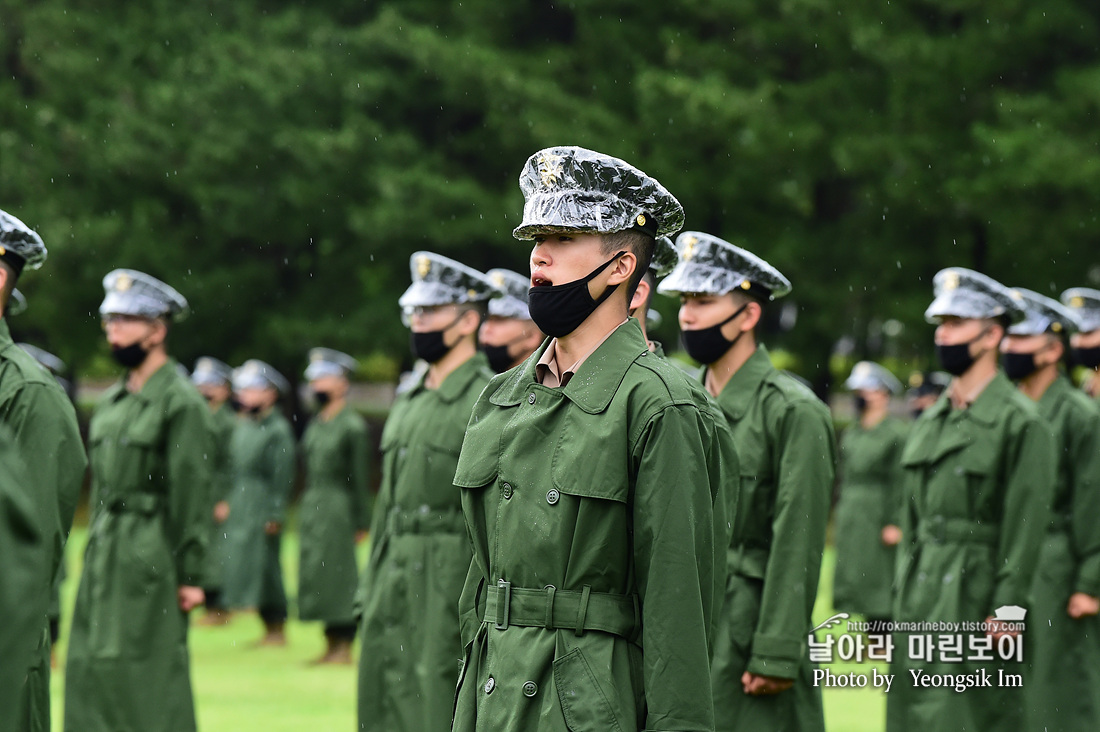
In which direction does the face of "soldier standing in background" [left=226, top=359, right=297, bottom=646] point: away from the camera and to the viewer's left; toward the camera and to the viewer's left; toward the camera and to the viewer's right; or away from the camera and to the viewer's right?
toward the camera and to the viewer's left

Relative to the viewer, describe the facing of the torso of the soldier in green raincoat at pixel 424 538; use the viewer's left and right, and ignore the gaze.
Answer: facing the viewer and to the left of the viewer

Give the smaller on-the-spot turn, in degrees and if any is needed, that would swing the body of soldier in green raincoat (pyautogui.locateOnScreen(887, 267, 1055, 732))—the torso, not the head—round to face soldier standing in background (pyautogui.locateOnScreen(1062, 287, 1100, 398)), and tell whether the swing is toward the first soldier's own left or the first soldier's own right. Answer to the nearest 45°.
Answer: approximately 135° to the first soldier's own right

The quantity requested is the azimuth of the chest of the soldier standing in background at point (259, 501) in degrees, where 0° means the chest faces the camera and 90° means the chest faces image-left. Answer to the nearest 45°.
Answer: approximately 45°

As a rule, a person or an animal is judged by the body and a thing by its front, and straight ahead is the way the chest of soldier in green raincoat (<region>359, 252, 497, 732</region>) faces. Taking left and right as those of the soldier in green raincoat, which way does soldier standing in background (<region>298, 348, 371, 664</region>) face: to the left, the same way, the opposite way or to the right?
the same way

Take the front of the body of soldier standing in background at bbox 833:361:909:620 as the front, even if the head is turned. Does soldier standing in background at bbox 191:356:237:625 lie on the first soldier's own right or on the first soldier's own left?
on the first soldier's own right

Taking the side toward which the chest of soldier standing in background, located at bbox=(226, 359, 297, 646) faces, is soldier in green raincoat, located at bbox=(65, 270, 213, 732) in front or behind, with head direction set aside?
in front

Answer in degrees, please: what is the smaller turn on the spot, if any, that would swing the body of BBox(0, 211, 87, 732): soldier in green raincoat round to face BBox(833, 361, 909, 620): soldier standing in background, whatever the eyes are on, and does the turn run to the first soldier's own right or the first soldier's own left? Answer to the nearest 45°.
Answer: approximately 180°

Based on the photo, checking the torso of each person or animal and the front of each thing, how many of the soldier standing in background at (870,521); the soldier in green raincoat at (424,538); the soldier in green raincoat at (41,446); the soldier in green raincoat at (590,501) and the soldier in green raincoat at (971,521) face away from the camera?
0

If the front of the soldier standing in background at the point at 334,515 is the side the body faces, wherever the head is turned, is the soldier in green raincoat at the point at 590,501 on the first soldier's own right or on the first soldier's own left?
on the first soldier's own left

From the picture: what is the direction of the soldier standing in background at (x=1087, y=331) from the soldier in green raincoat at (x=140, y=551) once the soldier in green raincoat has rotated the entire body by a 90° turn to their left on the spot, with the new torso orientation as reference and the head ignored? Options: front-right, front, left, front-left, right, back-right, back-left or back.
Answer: front-left

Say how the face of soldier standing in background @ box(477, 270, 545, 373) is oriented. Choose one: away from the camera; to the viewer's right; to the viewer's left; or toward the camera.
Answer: to the viewer's left

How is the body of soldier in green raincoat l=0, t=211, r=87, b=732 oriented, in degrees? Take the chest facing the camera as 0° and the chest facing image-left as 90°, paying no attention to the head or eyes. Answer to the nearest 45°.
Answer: approximately 45°

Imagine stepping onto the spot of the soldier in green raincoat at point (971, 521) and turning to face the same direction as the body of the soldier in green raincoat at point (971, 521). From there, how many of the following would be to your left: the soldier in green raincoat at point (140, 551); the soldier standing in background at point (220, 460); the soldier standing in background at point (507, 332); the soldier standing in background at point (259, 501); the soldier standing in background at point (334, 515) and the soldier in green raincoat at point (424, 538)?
0

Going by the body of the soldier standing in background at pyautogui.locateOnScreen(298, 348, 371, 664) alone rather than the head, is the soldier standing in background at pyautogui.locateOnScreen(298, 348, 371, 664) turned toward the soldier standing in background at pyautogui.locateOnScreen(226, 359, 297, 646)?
no

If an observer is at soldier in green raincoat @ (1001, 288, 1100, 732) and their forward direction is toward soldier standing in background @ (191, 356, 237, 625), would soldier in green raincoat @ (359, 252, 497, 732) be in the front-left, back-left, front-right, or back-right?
front-left

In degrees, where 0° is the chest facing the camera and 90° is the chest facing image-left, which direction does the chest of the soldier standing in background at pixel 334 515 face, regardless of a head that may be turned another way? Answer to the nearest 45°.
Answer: approximately 45°

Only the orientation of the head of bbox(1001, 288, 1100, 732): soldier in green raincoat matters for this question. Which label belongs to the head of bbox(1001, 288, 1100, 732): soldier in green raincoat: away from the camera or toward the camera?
toward the camera

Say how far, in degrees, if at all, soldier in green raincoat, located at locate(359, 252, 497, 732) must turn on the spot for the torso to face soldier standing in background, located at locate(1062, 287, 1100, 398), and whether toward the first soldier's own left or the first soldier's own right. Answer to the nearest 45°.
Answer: approximately 180°

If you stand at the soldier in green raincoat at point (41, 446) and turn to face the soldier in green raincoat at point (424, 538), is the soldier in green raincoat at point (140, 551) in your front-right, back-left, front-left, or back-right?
front-left

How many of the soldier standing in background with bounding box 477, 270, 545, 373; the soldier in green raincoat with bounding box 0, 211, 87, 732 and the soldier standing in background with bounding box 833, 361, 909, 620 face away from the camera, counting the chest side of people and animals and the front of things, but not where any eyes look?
0

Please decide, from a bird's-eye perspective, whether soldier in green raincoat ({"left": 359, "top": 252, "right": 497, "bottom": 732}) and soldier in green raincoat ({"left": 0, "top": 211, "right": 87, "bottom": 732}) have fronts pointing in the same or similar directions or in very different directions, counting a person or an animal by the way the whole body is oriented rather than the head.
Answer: same or similar directions
